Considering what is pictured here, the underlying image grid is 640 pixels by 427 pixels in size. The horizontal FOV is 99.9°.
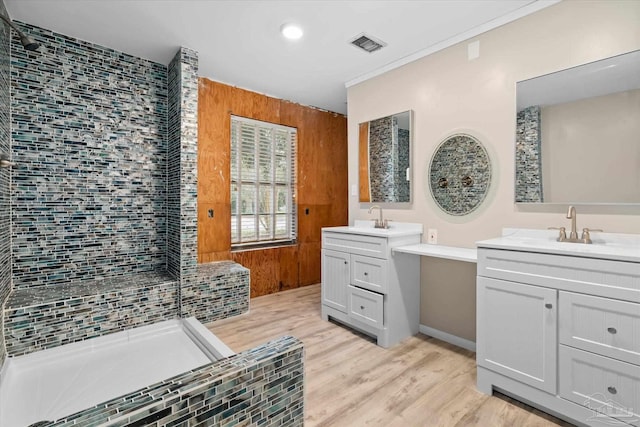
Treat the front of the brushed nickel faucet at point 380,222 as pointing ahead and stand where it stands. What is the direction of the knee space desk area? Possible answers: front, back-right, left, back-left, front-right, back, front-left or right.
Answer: left

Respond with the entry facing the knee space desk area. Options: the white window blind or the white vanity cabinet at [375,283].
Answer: the white window blind

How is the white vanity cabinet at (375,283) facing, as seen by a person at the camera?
facing the viewer and to the left of the viewer

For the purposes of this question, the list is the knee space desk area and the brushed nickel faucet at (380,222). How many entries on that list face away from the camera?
0

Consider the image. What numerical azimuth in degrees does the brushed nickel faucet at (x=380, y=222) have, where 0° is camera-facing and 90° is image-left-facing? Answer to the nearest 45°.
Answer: approximately 45°

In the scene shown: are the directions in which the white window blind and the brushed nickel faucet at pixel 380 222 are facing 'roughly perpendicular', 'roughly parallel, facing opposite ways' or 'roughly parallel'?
roughly perpendicular

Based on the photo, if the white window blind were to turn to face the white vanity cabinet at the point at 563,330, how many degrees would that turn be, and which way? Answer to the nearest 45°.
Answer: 0° — it already faces it

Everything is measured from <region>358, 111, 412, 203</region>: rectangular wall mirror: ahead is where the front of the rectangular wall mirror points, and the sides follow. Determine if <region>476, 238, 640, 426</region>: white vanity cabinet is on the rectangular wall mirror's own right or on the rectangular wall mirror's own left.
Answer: on the rectangular wall mirror's own left

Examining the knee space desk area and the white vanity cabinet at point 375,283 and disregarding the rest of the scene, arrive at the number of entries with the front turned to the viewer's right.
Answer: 0

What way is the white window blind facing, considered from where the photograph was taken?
facing the viewer and to the right of the viewer

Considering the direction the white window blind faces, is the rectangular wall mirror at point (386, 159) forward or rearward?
forward

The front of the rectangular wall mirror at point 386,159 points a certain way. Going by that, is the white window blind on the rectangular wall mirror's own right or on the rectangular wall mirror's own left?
on the rectangular wall mirror's own right
